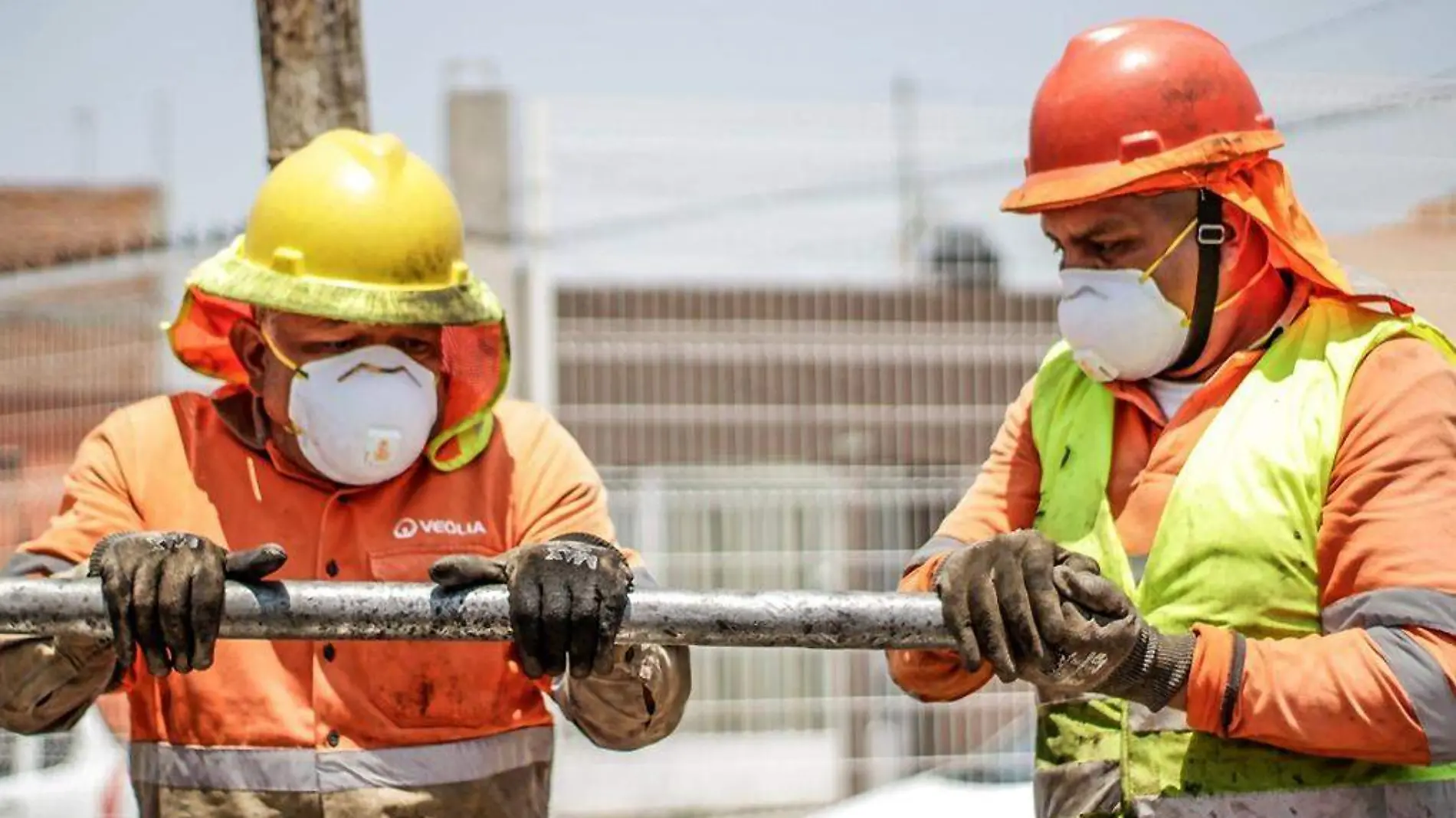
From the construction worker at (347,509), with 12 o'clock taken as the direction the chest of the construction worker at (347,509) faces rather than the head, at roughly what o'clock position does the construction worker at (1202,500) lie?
the construction worker at (1202,500) is roughly at 10 o'clock from the construction worker at (347,509).

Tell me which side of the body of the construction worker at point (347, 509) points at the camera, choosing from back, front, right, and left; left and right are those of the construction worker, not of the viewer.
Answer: front

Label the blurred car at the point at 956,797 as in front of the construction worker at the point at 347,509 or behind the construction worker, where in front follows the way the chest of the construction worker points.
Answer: behind

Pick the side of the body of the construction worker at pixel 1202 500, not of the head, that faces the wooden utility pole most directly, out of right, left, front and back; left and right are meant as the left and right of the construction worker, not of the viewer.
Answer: right

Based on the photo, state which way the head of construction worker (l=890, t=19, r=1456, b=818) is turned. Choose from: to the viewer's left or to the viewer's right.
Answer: to the viewer's left

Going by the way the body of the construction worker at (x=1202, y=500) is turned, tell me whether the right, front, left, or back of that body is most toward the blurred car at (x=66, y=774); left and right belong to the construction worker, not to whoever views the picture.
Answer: right

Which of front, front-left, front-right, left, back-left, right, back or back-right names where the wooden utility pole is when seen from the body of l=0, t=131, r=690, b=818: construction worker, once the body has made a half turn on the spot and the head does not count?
front

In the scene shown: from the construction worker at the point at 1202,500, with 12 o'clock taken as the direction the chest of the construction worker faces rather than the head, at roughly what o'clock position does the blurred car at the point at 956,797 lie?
The blurred car is roughly at 4 o'clock from the construction worker.

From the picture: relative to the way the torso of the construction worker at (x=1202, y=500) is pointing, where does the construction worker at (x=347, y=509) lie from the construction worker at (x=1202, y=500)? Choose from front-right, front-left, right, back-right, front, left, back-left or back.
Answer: front-right

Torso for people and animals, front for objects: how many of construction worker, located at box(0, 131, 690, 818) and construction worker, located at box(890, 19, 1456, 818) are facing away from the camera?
0
